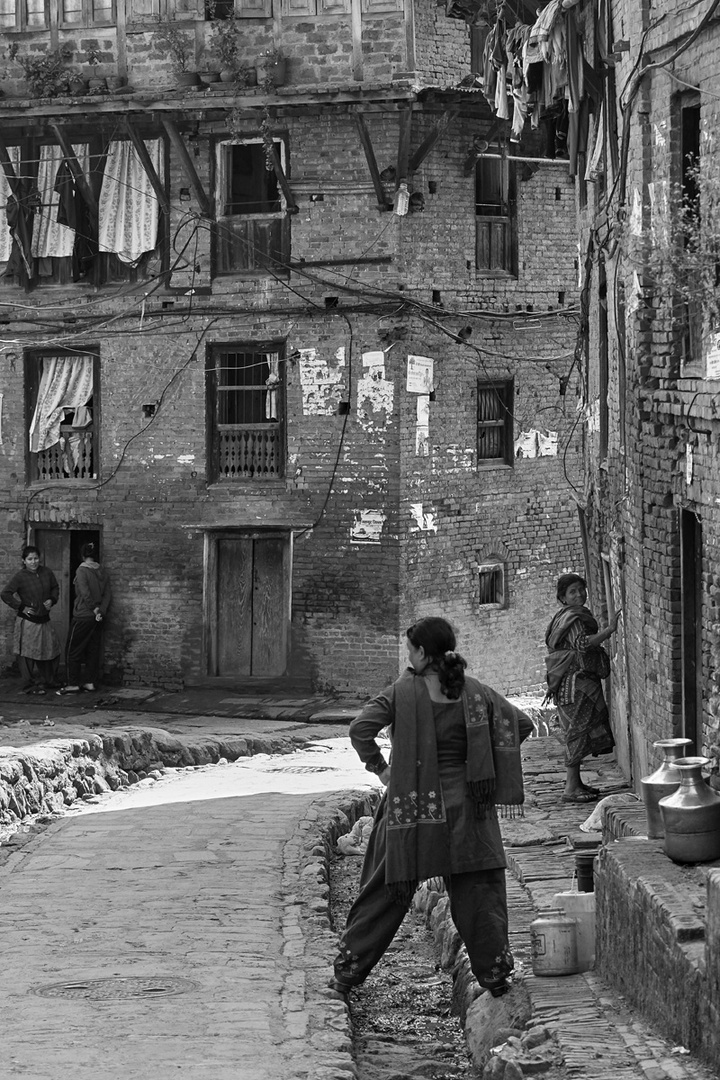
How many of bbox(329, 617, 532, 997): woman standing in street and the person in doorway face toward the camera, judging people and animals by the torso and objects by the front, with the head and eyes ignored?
0

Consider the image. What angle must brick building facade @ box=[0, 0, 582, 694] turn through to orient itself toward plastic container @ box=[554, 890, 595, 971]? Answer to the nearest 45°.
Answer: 0° — it already faces it

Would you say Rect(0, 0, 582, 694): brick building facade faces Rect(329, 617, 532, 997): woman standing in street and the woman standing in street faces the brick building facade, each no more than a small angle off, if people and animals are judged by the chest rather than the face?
yes

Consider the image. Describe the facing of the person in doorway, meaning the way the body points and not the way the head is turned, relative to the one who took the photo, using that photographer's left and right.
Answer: facing away from the viewer and to the left of the viewer

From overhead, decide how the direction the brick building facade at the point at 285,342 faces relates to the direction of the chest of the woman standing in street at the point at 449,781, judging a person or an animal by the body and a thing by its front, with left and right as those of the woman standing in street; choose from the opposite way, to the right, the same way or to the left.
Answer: the opposite way

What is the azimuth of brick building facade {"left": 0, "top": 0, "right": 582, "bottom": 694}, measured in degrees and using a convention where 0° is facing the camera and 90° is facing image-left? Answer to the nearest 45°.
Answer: approximately 0°

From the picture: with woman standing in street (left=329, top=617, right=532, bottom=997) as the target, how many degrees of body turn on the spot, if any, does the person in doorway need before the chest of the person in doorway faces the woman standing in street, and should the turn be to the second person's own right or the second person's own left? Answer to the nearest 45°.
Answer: approximately 135° to the second person's own left

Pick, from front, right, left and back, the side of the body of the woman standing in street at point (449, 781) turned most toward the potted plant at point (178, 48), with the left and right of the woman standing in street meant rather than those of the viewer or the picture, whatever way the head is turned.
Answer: front

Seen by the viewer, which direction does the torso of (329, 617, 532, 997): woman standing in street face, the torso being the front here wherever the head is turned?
away from the camera

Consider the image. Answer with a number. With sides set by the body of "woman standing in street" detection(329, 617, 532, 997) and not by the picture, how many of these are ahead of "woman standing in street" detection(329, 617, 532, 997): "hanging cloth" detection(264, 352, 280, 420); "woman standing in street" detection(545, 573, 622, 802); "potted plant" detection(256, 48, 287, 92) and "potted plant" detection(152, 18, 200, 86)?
4

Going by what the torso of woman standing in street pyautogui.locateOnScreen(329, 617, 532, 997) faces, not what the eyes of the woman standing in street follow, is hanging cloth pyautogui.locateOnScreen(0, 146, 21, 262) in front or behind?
in front

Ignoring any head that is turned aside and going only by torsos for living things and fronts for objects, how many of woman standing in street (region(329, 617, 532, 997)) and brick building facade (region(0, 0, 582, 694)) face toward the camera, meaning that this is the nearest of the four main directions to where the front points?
1
